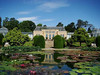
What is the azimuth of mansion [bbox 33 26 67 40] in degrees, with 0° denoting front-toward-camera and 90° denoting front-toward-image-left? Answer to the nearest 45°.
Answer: approximately 0°

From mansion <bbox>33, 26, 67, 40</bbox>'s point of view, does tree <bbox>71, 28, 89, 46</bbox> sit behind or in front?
in front
